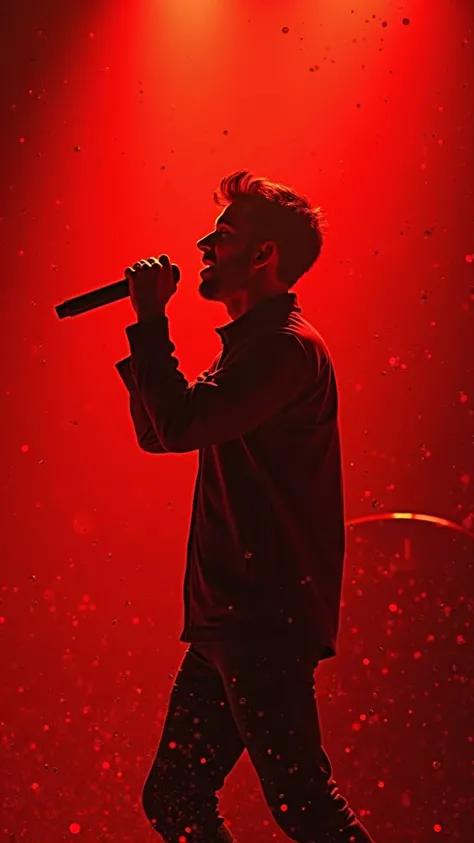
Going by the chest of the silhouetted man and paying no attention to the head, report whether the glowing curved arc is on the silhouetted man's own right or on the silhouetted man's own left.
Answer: on the silhouetted man's own right

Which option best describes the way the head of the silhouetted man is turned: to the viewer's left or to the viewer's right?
to the viewer's left

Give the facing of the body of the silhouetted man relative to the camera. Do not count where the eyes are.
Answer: to the viewer's left
